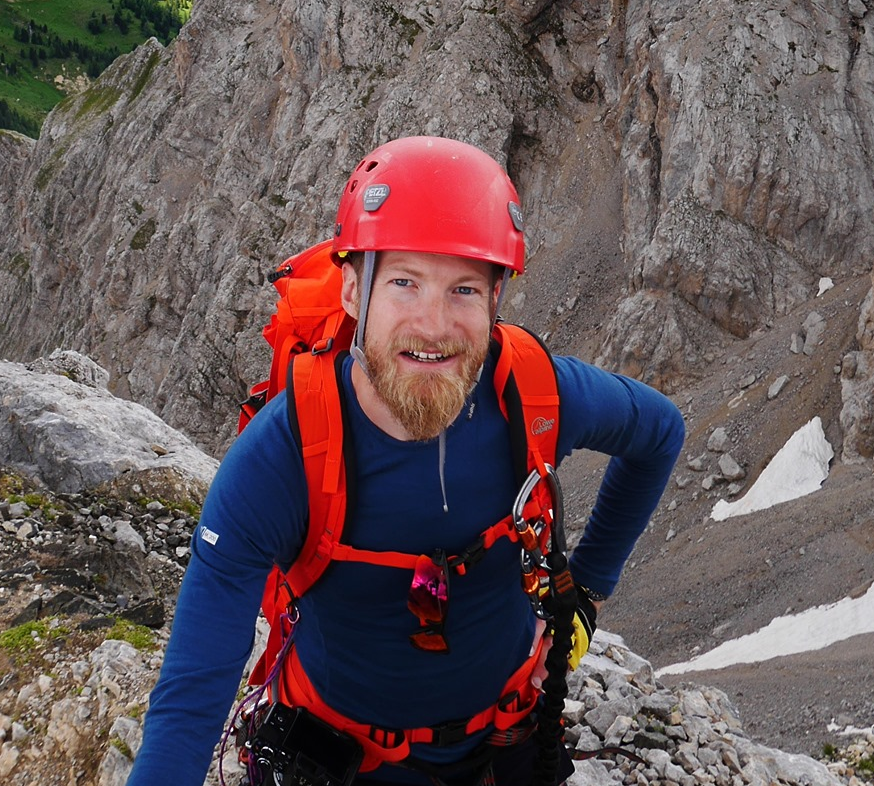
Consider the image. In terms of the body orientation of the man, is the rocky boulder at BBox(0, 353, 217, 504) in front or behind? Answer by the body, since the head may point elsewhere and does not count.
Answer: behind

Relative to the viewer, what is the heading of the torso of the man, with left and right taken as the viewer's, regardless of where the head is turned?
facing the viewer
